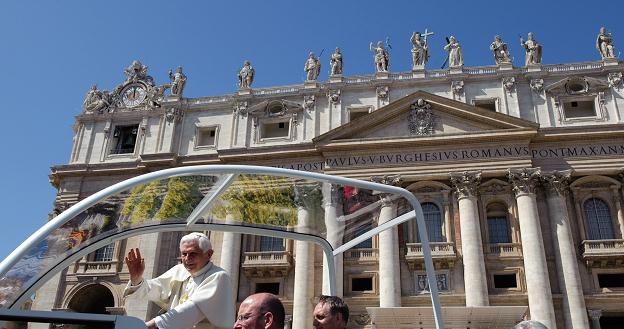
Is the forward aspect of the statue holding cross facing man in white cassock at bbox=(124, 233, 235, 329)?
yes

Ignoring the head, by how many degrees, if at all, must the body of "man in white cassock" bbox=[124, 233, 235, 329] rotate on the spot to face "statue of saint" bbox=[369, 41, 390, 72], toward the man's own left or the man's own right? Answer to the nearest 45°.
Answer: approximately 180°

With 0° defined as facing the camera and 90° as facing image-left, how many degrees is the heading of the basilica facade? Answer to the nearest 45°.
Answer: approximately 0°

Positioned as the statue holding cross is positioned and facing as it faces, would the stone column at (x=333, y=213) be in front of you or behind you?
in front

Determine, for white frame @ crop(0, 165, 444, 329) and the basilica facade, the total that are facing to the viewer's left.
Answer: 1

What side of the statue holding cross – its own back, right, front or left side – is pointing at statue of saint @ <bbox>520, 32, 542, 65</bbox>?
left

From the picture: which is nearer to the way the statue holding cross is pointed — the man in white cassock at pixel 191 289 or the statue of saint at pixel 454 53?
the man in white cassock

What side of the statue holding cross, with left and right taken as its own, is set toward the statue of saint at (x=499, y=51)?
left

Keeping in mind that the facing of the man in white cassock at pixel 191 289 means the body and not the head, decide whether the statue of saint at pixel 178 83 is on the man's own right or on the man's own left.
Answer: on the man's own right
